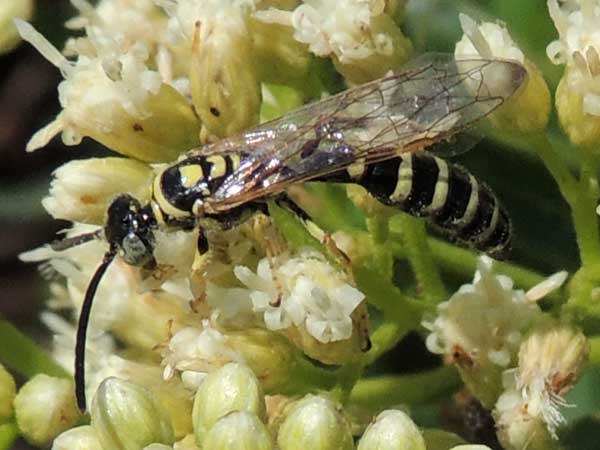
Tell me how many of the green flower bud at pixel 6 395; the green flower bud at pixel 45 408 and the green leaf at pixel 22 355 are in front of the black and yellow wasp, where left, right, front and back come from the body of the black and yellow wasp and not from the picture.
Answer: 3

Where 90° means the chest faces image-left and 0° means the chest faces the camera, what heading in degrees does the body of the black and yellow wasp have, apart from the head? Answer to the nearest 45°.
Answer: approximately 90°

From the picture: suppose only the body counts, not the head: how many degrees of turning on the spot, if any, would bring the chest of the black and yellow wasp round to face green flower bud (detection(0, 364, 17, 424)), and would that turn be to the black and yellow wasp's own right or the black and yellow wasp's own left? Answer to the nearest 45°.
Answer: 0° — it already faces it

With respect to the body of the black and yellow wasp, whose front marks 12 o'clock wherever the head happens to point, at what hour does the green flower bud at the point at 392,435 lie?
The green flower bud is roughly at 9 o'clock from the black and yellow wasp.

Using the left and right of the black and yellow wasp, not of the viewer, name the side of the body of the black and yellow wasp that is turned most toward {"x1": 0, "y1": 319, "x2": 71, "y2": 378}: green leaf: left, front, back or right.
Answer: front

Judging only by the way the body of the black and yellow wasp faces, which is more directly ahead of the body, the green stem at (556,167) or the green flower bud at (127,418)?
the green flower bud

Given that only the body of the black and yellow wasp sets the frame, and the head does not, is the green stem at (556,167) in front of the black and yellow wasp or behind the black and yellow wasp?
behind
